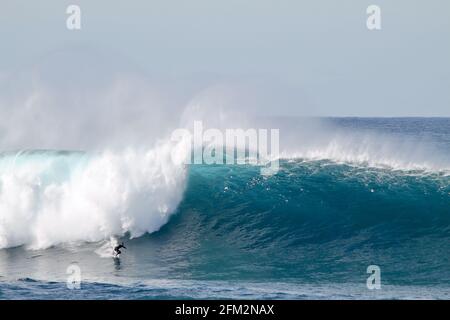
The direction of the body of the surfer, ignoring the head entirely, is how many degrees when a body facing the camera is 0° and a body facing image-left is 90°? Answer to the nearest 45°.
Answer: approximately 270°
